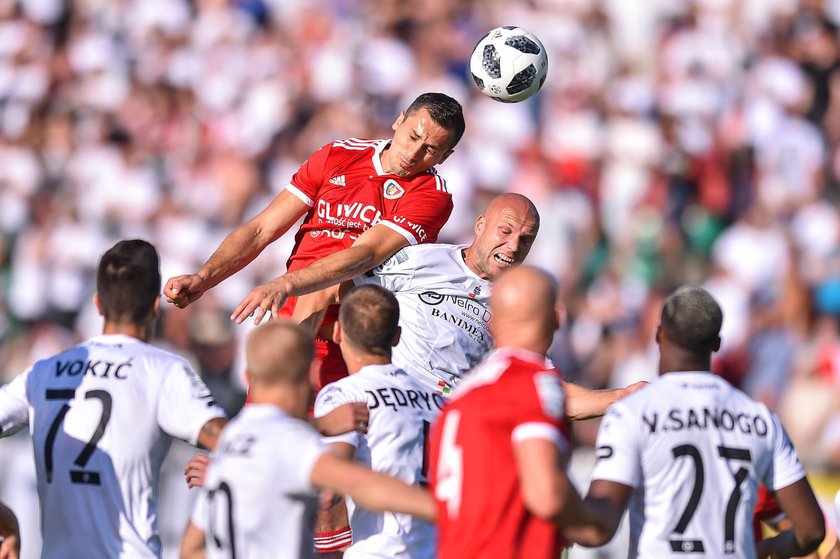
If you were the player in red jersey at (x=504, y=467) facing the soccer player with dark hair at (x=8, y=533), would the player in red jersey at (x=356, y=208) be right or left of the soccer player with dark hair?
right

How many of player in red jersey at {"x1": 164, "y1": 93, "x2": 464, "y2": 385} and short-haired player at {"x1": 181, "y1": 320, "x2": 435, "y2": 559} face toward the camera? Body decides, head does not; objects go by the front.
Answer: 1

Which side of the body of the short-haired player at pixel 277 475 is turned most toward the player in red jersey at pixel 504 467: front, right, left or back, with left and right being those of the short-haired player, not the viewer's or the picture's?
right

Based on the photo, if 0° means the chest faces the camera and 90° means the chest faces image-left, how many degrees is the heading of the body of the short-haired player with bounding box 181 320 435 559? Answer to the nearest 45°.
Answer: approximately 225°

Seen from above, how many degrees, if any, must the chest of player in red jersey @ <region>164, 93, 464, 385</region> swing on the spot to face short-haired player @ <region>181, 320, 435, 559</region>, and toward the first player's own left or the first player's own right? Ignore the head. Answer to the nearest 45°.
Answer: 0° — they already face them

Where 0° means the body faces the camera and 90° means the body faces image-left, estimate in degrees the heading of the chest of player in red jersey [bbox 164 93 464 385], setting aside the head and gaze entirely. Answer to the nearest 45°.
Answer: approximately 0°

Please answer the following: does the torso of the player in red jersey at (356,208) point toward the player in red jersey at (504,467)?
yes

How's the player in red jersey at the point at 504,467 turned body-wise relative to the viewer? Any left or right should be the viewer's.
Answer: facing away from the viewer and to the right of the viewer

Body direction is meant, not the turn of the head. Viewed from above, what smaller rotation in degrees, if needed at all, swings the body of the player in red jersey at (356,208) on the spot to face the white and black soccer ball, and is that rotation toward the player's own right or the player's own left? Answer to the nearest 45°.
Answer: approximately 90° to the player's own left

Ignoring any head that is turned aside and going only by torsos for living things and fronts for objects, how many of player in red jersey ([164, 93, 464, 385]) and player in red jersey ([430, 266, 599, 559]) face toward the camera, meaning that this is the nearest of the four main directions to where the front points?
1

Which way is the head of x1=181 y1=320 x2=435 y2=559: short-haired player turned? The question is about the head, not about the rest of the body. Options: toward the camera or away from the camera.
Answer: away from the camera

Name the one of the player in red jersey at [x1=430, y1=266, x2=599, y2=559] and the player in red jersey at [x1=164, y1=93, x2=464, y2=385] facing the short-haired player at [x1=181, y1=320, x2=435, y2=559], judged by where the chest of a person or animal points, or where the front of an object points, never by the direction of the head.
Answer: the player in red jersey at [x1=164, y1=93, x2=464, y2=385]

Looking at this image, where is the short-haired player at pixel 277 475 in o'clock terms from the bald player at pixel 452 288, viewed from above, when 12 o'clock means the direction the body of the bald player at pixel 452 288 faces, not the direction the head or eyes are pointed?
the short-haired player at pixel 277 475 is roughly at 2 o'clock from the bald player at pixel 452 288.
